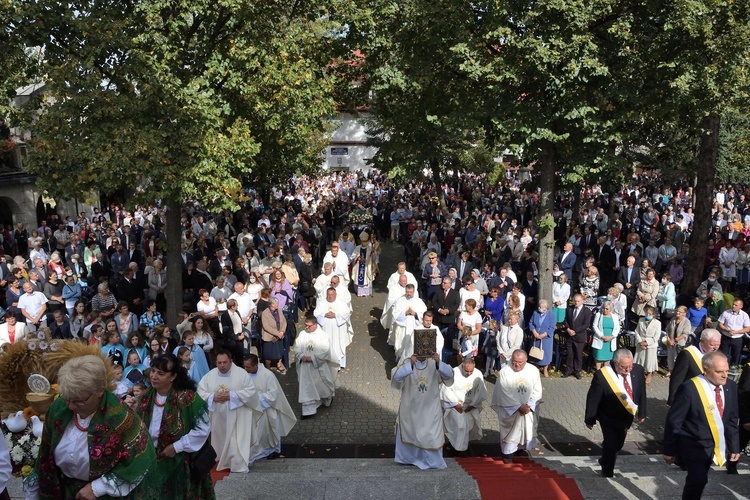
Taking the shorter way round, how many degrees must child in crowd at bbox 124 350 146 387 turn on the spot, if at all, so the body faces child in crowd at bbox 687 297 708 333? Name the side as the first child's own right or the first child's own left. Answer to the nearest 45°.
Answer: approximately 45° to the first child's own left

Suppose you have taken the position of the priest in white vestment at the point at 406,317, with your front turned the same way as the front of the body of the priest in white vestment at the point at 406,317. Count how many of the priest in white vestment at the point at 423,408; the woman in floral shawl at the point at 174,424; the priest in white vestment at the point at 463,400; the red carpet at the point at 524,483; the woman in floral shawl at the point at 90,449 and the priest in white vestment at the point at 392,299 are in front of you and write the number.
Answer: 5

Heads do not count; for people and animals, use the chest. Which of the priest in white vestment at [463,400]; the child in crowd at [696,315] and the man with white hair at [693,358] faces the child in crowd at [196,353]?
the child in crowd at [696,315]

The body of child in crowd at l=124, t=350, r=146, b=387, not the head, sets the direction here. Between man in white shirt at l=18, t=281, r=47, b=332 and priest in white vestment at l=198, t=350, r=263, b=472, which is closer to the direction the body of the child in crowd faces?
the priest in white vestment

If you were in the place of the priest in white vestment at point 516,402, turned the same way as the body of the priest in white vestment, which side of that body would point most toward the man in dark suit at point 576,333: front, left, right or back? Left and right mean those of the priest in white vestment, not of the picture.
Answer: back

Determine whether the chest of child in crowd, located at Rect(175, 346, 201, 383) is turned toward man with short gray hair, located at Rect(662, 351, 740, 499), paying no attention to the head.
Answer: yes

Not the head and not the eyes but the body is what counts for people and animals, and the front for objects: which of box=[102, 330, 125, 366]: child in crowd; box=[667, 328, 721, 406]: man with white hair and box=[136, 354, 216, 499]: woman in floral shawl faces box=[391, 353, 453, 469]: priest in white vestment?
the child in crowd

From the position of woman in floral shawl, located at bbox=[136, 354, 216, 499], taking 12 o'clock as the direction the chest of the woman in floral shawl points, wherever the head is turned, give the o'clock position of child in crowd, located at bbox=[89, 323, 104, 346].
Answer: The child in crowd is roughly at 4 o'clock from the woman in floral shawl.

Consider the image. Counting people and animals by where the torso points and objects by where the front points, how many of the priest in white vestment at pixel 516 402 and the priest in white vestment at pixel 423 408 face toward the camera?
2

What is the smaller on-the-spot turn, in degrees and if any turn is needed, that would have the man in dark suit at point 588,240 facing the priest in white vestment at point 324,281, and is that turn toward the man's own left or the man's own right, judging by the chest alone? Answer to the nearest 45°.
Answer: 0° — they already face them
